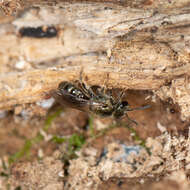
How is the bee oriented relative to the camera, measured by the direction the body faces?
to the viewer's right
